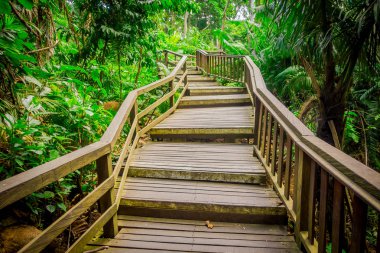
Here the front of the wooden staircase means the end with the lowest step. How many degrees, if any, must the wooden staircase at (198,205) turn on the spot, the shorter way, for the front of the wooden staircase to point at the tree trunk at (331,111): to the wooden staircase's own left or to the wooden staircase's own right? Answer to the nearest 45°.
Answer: approximately 135° to the wooden staircase's own left

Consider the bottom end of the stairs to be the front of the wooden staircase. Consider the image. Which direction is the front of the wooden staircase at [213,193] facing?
toward the camera

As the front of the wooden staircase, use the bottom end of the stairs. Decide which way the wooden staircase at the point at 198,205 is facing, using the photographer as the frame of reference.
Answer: facing the viewer

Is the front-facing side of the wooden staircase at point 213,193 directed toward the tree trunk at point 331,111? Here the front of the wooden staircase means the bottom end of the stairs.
no
